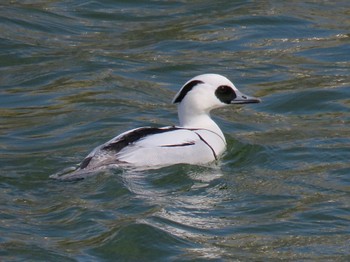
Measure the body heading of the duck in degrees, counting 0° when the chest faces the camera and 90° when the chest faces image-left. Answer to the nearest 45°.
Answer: approximately 270°
